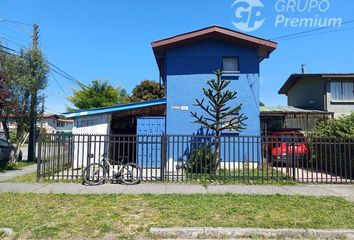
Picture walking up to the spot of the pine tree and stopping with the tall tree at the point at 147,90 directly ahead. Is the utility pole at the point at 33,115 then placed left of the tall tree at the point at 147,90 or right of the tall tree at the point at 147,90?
left

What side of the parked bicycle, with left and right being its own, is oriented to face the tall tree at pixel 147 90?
right

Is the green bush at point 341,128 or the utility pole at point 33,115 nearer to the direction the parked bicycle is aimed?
the utility pole

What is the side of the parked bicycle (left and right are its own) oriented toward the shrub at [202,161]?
back

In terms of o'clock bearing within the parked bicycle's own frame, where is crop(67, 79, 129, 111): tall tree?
The tall tree is roughly at 3 o'clock from the parked bicycle.

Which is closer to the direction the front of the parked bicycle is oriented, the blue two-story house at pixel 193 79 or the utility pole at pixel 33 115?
the utility pole

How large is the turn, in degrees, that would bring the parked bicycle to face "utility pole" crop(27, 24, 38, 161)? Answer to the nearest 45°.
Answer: approximately 45° to its right

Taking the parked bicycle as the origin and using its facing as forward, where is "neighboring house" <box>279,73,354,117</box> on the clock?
The neighboring house is roughly at 5 o'clock from the parked bicycle.

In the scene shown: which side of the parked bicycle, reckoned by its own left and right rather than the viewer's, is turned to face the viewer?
left

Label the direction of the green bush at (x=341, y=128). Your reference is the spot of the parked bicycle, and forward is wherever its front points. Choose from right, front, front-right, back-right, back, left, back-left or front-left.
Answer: back

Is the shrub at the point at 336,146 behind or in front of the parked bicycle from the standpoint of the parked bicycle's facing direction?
behind

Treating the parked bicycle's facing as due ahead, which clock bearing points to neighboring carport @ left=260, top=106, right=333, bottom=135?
The neighboring carport is roughly at 5 o'clock from the parked bicycle.
